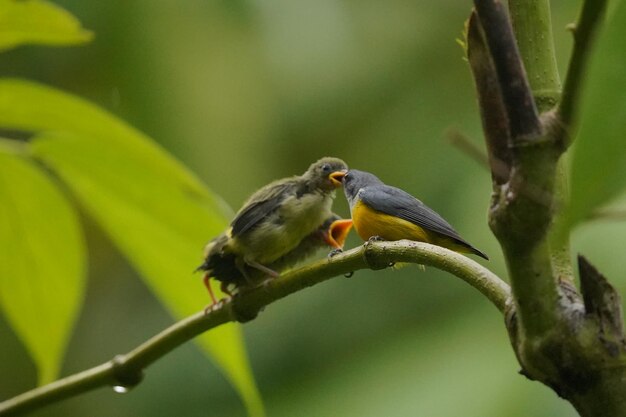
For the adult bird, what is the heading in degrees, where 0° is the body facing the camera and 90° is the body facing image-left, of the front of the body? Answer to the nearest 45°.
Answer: approximately 90°

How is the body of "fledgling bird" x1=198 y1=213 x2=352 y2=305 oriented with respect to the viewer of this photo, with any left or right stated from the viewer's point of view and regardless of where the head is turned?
facing to the right of the viewer

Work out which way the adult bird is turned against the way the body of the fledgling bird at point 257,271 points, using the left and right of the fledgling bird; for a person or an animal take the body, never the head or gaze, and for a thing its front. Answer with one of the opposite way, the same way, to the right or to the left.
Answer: the opposite way

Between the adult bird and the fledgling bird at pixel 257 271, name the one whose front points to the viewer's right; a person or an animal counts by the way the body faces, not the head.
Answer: the fledgling bird

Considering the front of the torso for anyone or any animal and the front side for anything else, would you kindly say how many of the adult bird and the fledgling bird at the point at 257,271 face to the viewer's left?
1
